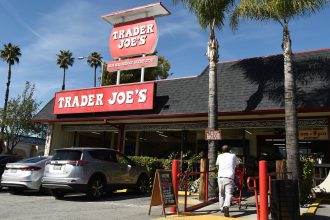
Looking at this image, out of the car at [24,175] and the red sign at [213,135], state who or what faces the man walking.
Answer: the red sign

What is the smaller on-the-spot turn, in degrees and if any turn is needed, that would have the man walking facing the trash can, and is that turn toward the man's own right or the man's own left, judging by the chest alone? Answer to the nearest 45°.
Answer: approximately 135° to the man's own right

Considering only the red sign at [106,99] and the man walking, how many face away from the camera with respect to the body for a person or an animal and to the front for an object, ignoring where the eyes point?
1

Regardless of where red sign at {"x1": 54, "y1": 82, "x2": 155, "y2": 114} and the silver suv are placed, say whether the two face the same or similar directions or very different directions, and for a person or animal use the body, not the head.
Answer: very different directions

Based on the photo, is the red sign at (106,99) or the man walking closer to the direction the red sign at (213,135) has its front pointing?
the man walking

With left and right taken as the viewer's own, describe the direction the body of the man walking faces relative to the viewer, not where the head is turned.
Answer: facing away from the viewer
